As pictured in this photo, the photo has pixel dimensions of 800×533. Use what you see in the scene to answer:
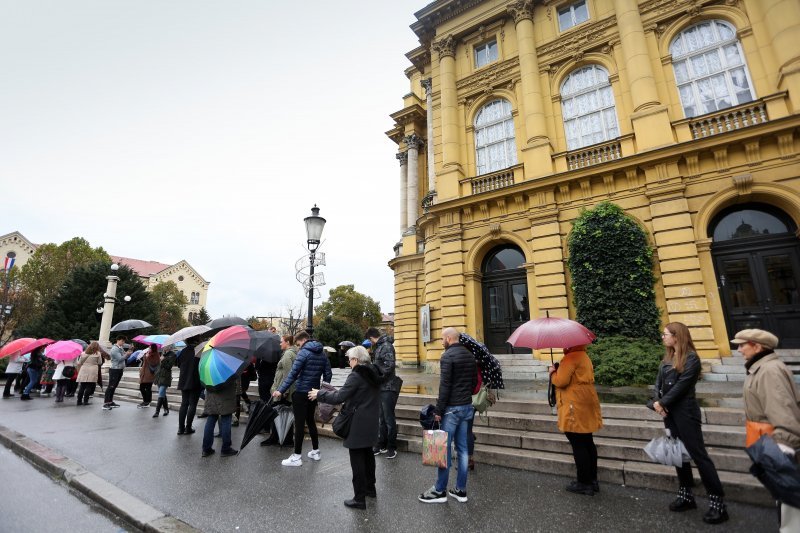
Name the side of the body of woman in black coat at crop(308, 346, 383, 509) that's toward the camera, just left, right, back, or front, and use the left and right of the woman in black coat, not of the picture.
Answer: left

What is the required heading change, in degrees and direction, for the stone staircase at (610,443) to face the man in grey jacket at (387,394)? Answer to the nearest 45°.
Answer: approximately 45° to its right

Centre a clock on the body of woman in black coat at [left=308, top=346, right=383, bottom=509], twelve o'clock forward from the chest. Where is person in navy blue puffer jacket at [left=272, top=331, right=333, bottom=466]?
The person in navy blue puffer jacket is roughly at 2 o'clock from the woman in black coat.

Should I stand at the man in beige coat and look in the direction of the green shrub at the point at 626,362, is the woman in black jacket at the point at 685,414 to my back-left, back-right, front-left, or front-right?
front-left

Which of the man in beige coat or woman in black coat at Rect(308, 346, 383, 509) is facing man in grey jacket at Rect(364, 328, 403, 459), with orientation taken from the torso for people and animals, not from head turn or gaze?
the man in beige coat

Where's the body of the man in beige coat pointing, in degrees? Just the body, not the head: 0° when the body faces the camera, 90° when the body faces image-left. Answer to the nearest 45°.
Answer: approximately 90°

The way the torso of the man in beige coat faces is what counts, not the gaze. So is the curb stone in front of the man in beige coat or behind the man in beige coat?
in front

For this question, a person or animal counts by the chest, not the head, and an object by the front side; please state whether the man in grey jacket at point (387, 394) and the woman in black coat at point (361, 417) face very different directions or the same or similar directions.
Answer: same or similar directions

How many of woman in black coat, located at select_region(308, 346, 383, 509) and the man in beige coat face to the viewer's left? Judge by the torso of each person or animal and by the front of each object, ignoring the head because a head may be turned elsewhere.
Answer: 2

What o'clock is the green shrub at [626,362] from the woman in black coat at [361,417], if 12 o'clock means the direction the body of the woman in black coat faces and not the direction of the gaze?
The green shrub is roughly at 5 o'clock from the woman in black coat.

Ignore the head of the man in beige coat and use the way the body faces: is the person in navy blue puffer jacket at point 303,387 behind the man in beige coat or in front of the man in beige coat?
in front

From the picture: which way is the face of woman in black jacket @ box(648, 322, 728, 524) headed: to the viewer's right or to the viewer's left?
to the viewer's left

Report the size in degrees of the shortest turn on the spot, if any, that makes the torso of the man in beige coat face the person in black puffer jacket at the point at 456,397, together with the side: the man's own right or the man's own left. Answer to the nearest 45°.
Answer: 0° — they already face them

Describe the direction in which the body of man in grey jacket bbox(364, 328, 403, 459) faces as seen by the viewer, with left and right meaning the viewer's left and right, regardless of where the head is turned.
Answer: facing to the left of the viewer

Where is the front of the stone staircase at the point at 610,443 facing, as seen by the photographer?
facing the viewer and to the left of the viewer

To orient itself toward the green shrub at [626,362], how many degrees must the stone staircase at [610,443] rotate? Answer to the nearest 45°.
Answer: approximately 180°
